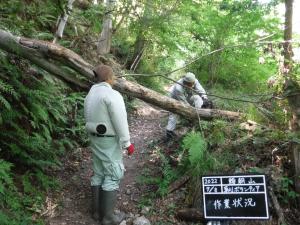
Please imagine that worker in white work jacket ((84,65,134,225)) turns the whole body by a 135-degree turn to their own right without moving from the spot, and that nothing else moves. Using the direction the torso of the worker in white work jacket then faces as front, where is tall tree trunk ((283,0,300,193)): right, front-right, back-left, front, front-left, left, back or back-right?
left

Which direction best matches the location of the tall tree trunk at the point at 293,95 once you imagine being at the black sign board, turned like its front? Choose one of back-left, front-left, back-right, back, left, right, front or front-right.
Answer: back-left

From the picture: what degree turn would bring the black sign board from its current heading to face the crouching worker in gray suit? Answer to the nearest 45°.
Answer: approximately 180°

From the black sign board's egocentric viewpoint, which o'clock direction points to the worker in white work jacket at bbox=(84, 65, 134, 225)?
The worker in white work jacket is roughly at 3 o'clock from the black sign board.

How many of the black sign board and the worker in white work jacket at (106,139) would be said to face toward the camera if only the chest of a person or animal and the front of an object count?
1

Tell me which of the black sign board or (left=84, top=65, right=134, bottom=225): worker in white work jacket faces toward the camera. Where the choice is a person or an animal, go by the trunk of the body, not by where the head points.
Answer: the black sign board

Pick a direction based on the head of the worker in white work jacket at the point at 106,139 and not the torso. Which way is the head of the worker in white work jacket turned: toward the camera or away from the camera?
away from the camera

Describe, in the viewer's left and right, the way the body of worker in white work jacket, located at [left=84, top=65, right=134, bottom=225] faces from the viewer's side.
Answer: facing away from the viewer and to the right of the viewer

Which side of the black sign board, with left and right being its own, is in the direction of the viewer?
front

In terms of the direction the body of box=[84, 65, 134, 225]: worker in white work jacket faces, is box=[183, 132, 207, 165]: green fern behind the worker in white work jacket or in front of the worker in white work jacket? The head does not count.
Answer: in front

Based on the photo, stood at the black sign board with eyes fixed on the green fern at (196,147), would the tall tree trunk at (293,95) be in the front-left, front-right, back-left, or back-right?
front-right

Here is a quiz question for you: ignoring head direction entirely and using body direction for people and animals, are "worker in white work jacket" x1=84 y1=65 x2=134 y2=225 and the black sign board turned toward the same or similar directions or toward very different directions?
very different directions
